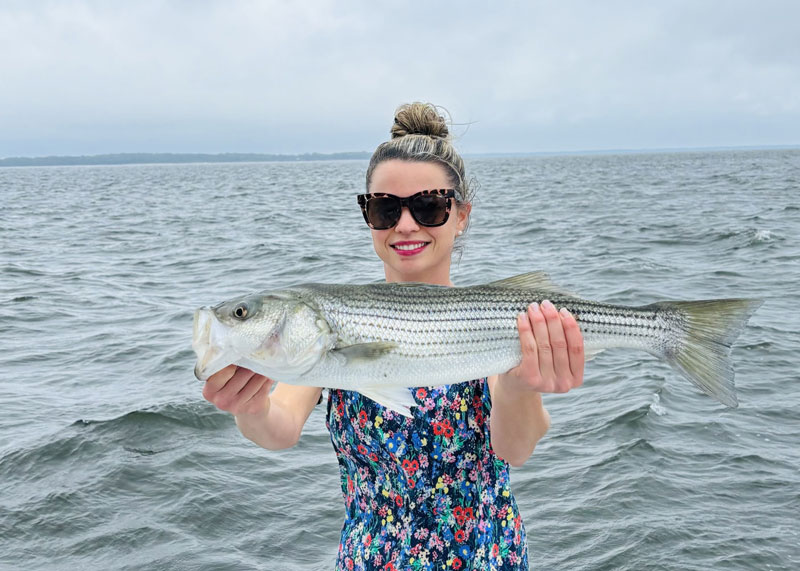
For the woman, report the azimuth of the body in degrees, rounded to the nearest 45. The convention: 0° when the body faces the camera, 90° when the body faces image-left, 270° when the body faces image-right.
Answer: approximately 0°
